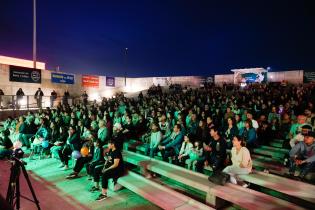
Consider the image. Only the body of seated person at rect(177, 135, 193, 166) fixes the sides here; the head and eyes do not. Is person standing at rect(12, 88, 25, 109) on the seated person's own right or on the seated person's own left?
on the seated person's own right

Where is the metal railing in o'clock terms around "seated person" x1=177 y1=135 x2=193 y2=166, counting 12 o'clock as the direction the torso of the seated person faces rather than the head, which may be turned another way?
The metal railing is roughly at 3 o'clock from the seated person.

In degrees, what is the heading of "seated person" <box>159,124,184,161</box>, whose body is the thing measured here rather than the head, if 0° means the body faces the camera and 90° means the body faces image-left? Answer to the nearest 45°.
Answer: approximately 45°

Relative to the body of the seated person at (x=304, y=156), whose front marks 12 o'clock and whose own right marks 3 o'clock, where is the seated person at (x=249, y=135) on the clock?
the seated person at (x=249, y=135) is roughly at 3 o'clock from the seated person at (x=304, y=156).

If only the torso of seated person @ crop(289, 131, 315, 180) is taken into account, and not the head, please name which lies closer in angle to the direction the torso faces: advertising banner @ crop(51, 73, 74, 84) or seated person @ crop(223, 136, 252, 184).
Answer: the seated person

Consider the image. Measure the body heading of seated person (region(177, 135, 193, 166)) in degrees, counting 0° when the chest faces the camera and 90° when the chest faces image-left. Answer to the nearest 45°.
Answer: approximately 45°

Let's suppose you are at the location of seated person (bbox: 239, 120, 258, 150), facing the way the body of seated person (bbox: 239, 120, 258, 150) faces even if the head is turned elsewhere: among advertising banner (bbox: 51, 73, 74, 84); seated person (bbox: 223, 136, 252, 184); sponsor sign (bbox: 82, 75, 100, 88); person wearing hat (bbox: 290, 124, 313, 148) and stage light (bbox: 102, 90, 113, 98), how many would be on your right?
3

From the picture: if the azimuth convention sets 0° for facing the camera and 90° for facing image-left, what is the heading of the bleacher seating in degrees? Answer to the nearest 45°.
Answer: approximately 45°
